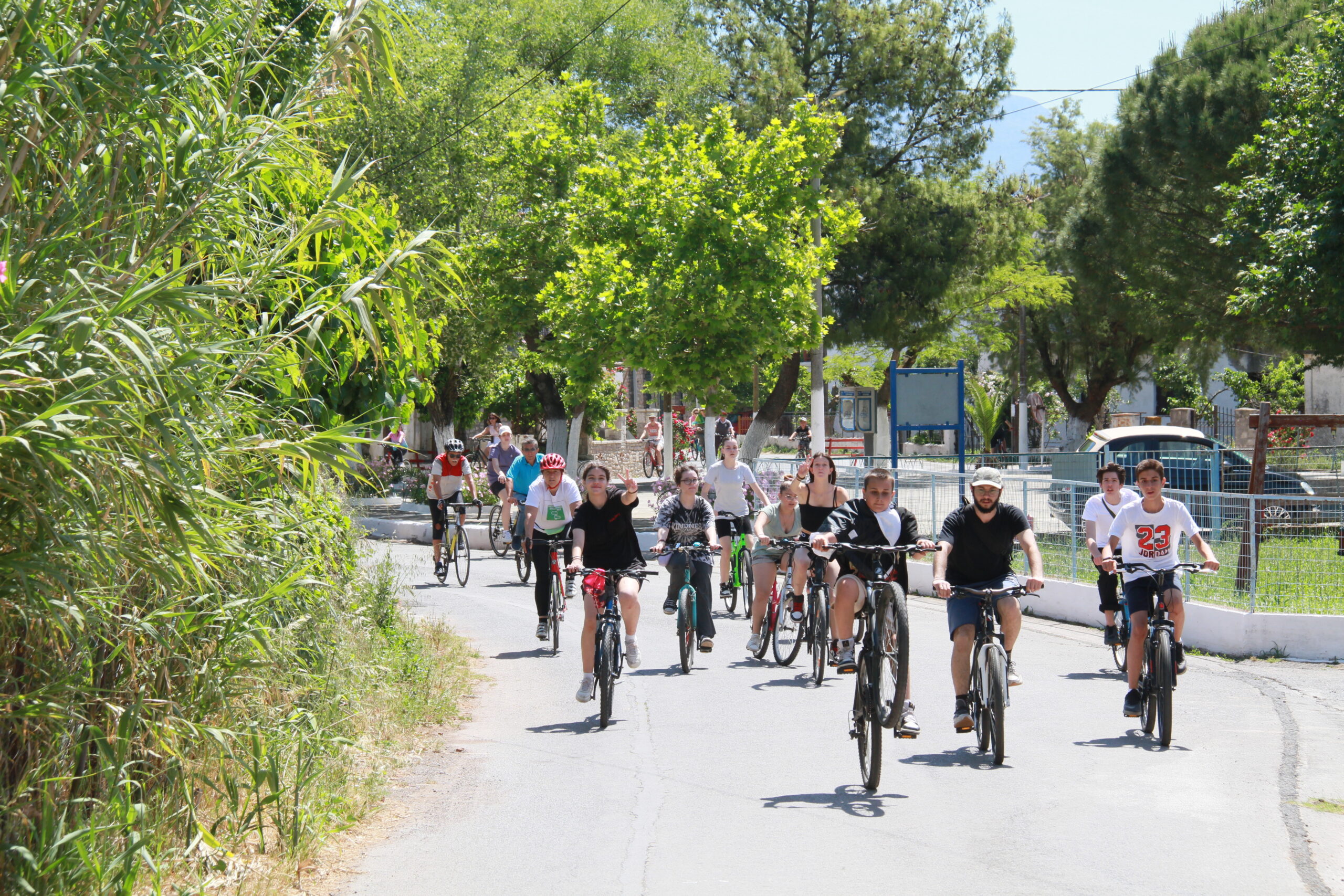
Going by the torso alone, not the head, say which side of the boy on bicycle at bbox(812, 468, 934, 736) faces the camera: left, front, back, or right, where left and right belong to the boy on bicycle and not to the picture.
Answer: front

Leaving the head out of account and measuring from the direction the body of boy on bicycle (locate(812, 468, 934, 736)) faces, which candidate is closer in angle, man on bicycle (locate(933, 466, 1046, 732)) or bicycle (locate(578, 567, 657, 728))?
the man on bicycle

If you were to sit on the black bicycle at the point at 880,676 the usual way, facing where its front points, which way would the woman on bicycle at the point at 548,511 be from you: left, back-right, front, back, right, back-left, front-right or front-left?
back-right

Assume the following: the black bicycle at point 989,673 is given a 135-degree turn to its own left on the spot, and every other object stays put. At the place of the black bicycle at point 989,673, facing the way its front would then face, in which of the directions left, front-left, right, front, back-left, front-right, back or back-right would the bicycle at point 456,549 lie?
left

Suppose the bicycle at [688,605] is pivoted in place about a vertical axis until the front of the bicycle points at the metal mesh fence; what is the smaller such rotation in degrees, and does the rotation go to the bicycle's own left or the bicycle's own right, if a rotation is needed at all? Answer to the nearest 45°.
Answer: approximately 90° to the bicycle's own left

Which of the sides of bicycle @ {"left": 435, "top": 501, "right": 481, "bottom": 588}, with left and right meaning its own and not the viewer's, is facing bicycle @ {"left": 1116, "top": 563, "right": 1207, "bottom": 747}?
front

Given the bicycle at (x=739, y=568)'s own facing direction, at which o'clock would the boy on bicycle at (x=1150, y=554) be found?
The boy on bicycle is roughly at 11 o'clock from the bicycle.

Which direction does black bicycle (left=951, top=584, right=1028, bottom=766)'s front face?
toward the camera

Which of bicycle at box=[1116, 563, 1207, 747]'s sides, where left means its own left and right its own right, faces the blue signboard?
back

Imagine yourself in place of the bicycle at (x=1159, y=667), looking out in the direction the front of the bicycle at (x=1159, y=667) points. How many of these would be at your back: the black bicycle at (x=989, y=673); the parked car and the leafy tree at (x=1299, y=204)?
2
